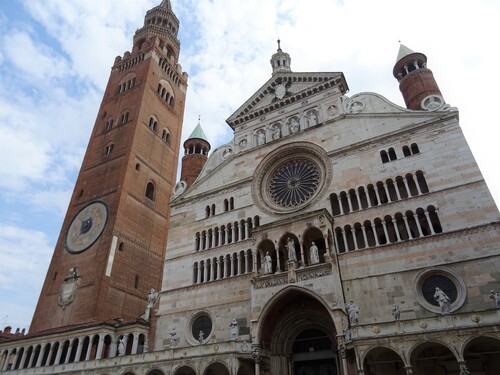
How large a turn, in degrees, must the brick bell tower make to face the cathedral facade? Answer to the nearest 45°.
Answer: approximately 90° to its left

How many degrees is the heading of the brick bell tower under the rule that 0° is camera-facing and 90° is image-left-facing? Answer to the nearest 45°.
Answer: approximately 45°

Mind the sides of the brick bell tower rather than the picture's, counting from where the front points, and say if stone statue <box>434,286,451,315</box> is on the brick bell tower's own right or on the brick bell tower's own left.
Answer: on the brick bell tower's own left

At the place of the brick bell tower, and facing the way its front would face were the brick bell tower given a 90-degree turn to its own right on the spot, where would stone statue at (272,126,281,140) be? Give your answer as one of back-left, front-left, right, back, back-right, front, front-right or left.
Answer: back
